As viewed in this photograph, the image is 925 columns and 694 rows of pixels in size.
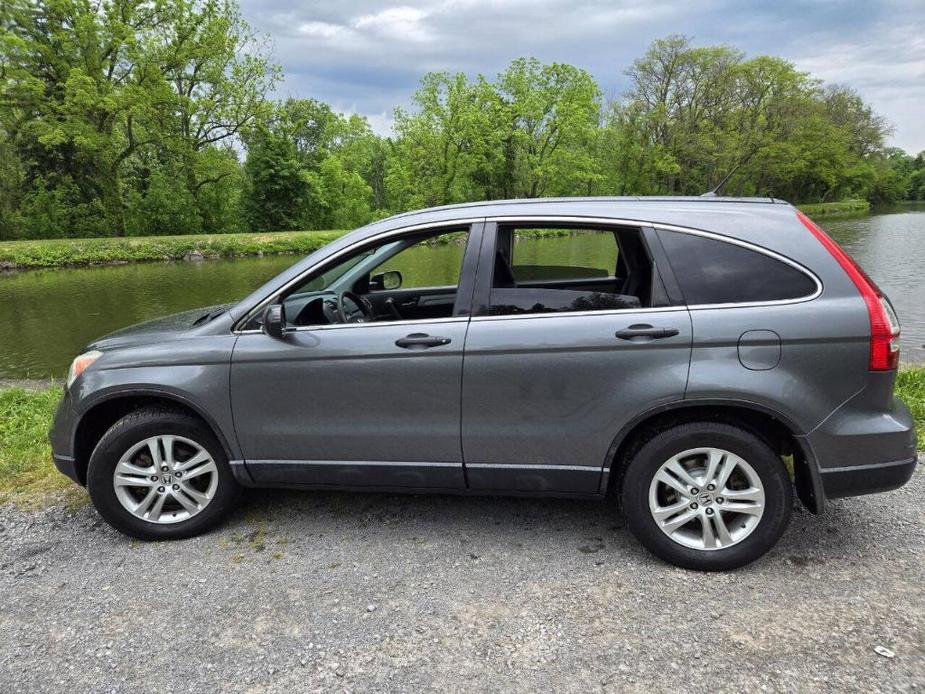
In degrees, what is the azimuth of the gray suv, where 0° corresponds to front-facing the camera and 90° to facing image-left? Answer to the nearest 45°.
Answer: approximately 90°

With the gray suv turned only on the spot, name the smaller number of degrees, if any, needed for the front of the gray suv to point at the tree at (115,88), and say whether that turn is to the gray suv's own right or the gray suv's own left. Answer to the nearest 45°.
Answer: approximately 45° to the gray suv's own right
